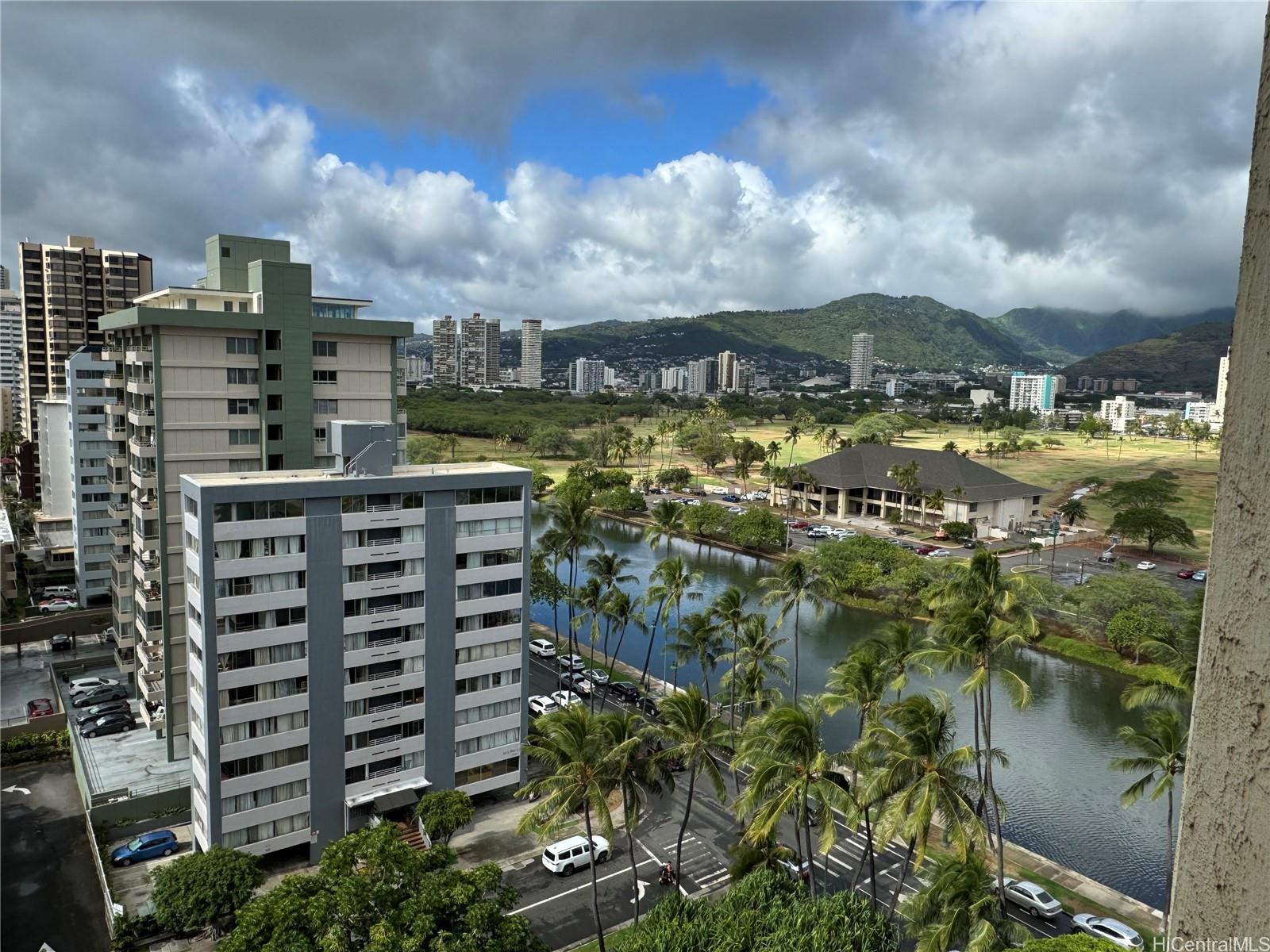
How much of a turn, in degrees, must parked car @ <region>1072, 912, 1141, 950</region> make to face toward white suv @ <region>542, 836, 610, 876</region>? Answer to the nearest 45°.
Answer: approximately 45° to its left

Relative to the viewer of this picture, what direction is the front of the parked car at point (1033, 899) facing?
facing away from the viewer and to the left of the viewer

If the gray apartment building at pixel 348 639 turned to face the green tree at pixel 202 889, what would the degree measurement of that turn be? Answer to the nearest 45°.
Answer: approximately 45° to its right

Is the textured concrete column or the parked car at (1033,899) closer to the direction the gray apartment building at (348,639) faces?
the textured concrete column

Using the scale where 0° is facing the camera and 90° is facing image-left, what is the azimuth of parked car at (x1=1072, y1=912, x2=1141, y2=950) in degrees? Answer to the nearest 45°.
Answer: approximately 135°

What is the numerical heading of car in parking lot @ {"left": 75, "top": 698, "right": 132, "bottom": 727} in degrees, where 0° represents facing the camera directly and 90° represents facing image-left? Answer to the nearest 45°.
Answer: approximately 45°

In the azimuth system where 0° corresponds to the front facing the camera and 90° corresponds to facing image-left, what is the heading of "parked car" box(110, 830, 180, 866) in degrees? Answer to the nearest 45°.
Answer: approximately 45°

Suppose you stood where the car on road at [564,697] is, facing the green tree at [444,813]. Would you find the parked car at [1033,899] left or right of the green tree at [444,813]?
left
